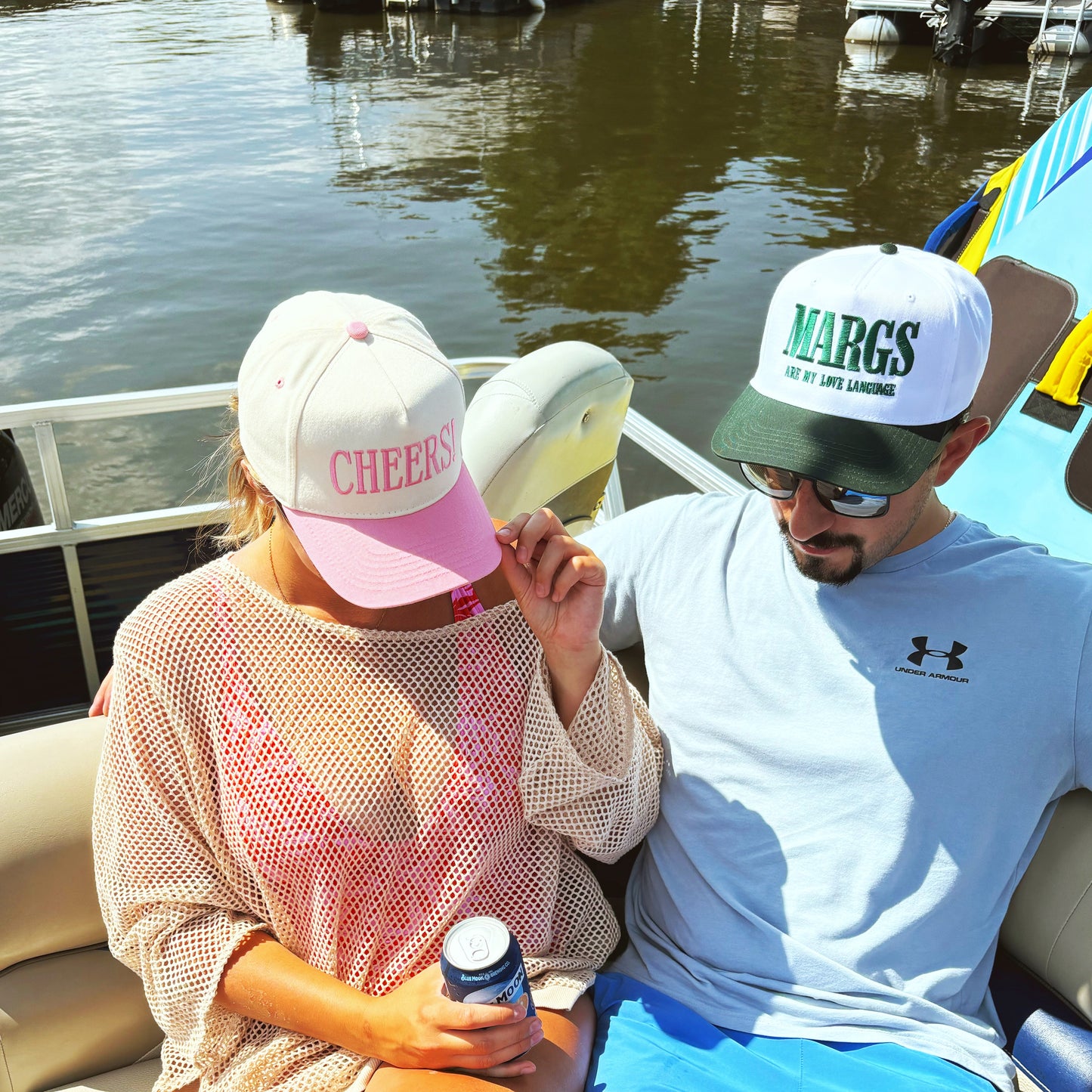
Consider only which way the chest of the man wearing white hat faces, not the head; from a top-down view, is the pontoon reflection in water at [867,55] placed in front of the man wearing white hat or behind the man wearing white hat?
behind

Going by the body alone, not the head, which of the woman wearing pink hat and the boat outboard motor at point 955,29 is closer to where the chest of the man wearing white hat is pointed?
the woman wearing pink hat

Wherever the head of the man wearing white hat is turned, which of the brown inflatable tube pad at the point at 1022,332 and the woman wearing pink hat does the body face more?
the woman wearing pink hat

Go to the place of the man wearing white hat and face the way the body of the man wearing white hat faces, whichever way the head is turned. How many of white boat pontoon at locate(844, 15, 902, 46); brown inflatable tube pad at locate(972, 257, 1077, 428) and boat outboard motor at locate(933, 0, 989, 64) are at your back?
3

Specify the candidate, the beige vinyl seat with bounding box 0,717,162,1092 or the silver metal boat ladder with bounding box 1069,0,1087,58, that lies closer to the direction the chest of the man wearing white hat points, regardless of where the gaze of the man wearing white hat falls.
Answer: the beige vinyl seat

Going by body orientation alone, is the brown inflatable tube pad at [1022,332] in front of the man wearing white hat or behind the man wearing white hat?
behind

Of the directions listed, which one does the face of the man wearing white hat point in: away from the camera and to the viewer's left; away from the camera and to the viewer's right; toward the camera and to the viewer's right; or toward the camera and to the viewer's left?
toward the camera and to the viewer's left

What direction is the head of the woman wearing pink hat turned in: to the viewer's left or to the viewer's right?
to the viewer's right

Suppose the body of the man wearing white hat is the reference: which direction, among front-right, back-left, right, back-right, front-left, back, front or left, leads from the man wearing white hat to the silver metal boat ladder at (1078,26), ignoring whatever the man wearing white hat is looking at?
back

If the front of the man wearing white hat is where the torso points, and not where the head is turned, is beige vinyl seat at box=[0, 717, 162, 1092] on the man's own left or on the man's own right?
on the man's own right

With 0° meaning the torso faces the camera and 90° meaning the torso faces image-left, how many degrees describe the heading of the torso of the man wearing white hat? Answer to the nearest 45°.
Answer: approximately 0°

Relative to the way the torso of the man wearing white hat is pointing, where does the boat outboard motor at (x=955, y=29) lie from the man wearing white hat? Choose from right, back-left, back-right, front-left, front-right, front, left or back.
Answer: back

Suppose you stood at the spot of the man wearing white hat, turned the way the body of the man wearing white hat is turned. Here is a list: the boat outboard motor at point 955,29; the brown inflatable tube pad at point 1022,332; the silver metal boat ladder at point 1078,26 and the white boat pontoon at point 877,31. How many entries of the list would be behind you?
4

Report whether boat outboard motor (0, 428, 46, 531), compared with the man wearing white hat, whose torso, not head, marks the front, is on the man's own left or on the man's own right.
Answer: on the man's own right
